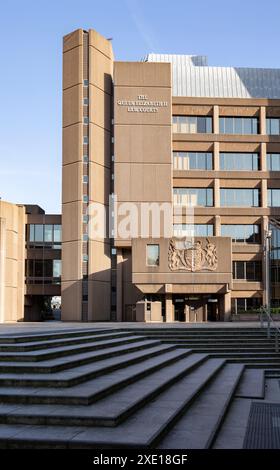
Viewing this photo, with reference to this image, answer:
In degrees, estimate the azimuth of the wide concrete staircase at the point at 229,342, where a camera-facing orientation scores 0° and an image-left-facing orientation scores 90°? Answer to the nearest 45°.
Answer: approximately 0°
